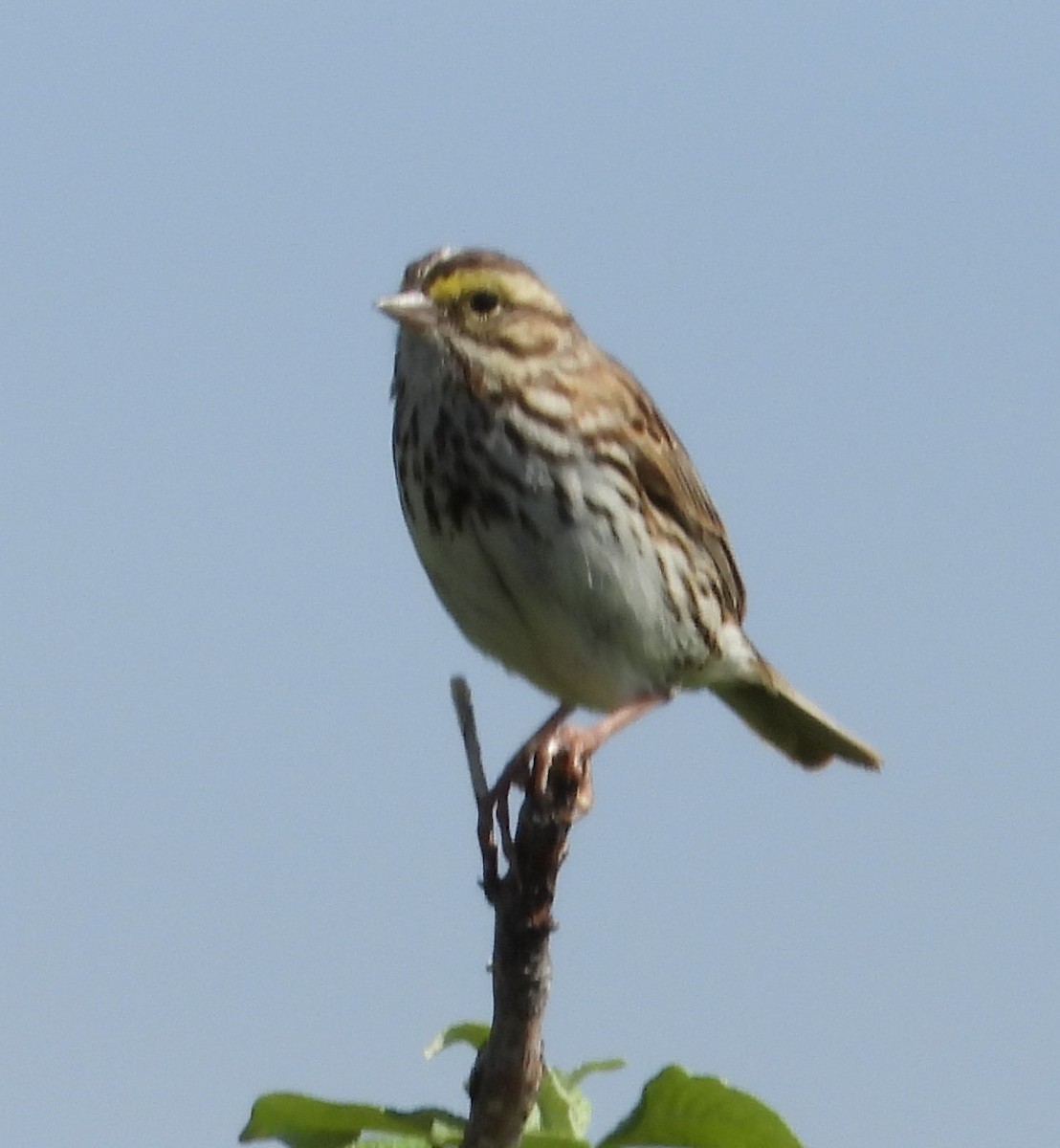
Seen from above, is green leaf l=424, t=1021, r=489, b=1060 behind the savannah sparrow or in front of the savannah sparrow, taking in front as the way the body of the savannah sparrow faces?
in front

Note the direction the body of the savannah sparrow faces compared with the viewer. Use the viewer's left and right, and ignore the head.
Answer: facing the viewer and to the left of the viewer
